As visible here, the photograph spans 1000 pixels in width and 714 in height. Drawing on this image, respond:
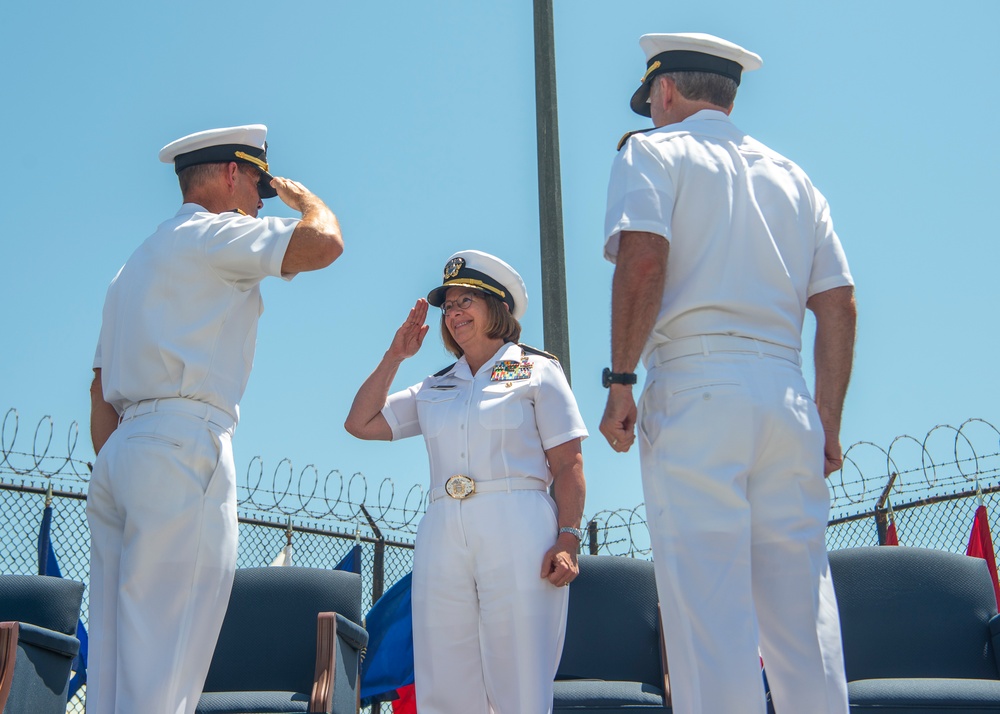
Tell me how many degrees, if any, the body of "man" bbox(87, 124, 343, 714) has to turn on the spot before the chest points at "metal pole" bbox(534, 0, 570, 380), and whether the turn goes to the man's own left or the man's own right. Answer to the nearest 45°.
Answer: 0° — they already face it

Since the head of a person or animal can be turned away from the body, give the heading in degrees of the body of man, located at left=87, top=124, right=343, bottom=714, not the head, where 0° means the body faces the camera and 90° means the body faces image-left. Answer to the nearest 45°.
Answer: approximately 225°

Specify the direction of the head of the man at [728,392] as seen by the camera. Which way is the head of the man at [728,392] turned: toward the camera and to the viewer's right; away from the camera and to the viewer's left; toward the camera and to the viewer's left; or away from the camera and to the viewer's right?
away from the camera and to the viewer's left

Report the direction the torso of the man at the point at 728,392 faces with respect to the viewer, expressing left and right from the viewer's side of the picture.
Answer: facing away from the viewer and to the left of the viewer

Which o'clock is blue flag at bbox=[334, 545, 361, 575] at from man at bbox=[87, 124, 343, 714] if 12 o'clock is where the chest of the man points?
The blue flag is roughly at 11 o'clock from the man.

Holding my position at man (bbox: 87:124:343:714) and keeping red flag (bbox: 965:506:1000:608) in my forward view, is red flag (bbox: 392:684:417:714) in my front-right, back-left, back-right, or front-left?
front-left

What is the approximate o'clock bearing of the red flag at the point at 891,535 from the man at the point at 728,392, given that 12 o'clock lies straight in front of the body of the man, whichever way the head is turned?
The red flag is roughly at 2 o'clock from the man.

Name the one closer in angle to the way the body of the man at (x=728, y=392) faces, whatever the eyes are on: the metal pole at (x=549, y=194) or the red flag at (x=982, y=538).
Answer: the metal pole

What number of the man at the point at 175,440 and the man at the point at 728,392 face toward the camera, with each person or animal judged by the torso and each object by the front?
0

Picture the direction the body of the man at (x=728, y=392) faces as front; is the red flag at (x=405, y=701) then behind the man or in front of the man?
in front

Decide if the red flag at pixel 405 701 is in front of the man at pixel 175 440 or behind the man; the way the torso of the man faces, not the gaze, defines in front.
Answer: in front
